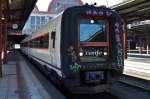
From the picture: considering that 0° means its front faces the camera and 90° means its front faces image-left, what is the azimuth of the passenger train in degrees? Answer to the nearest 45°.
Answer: approximately 315°

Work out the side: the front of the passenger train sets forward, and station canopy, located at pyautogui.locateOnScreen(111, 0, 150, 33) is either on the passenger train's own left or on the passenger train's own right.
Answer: on the passenger train's own left
